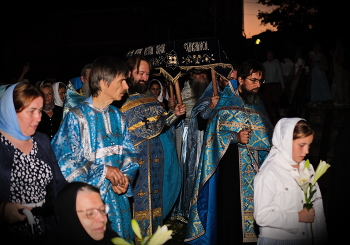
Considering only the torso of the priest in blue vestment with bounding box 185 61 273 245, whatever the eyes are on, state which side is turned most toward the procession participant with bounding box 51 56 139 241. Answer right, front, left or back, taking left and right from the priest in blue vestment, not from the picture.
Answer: right

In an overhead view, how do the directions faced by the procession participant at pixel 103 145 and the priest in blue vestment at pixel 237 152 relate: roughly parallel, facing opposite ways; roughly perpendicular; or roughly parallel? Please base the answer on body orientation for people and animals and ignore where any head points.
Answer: roughly parallel

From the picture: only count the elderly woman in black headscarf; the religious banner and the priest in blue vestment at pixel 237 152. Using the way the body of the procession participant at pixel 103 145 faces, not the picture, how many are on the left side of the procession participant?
2

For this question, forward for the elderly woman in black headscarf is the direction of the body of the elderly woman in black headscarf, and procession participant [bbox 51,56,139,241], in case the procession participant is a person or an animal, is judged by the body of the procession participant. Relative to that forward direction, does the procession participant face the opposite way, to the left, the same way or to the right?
the same way

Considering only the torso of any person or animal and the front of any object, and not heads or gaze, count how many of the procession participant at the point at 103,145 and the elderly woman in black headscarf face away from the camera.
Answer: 0

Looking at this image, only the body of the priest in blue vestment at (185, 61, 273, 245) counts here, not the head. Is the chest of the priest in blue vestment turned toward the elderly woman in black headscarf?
no

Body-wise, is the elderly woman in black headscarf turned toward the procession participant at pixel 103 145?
no

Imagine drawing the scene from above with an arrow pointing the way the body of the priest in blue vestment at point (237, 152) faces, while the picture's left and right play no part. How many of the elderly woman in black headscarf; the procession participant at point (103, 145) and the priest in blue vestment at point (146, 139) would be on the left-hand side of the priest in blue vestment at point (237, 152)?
0

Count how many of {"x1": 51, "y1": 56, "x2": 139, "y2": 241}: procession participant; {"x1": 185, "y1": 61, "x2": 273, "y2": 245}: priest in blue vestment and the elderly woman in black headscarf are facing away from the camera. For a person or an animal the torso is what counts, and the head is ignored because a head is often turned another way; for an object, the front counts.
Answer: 0

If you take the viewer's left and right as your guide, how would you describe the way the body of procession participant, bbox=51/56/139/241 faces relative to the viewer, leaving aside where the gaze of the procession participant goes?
facing the viewer and to the right of the viewer

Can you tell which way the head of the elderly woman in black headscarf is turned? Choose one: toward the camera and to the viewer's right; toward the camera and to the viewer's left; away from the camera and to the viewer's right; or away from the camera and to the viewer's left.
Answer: toward the camera and to the viewer's right

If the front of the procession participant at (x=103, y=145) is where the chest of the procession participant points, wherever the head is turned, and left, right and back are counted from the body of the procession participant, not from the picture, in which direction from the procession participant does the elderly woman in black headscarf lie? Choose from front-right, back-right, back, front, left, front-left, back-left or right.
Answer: front-right
